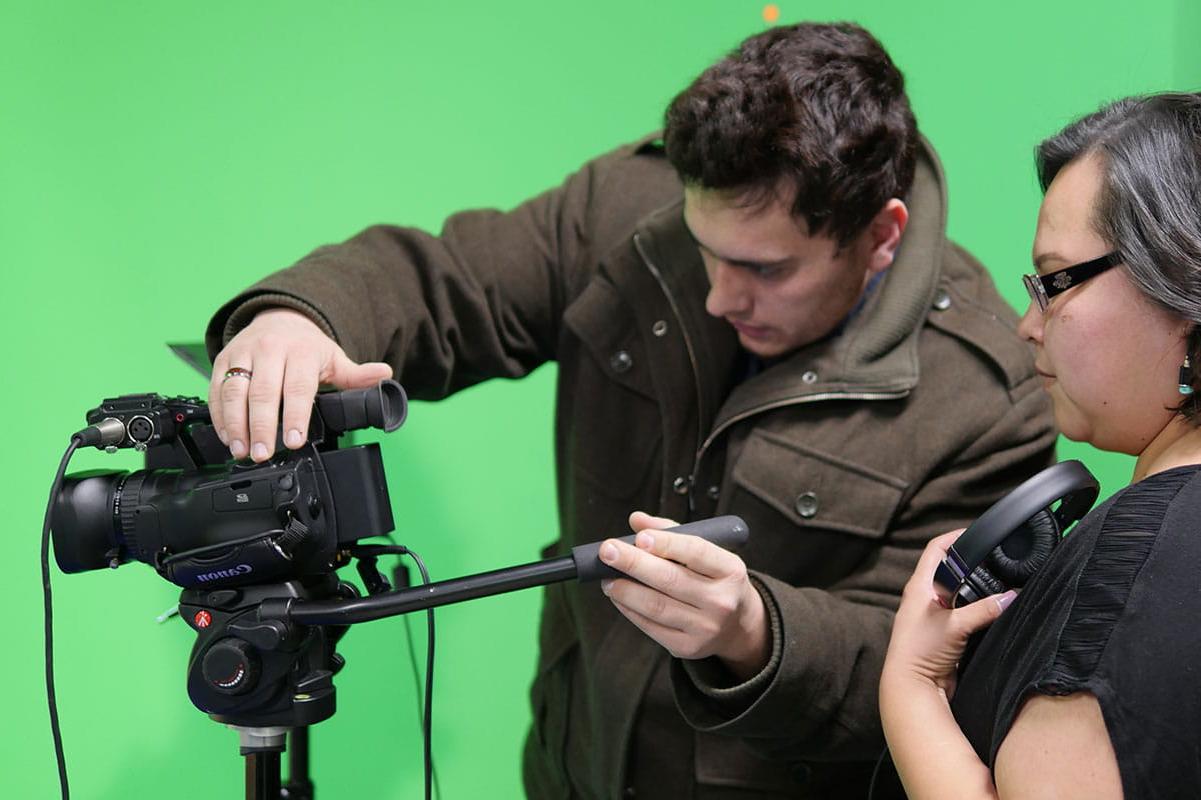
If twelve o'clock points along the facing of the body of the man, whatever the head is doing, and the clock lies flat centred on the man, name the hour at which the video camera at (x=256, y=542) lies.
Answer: The video camera is roughly at 12 o'clock from the man.

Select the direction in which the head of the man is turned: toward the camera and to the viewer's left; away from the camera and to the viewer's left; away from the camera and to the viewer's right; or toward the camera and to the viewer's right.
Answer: toward the camera and to the viewer's left

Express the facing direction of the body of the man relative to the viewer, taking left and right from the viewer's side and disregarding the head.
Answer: facing the viewer and to the left of the viewer

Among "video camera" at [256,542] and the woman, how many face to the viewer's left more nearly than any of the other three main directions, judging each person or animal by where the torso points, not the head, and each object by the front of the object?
2

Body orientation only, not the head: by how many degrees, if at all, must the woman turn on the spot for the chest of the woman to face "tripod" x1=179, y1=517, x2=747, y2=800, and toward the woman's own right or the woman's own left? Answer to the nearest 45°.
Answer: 0° — they already face it

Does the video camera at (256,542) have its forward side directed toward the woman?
no

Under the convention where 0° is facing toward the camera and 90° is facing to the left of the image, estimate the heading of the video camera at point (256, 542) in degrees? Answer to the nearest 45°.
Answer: approximately 90°

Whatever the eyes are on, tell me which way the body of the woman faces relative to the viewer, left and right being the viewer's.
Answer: facing to the left of the viewer

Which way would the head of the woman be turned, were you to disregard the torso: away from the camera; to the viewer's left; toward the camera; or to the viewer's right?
to the viewer's left

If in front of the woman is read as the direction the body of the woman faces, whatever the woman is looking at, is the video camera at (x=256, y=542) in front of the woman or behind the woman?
in front
